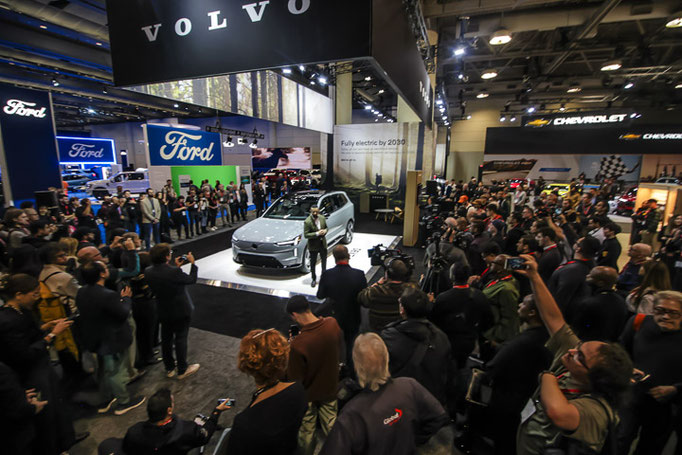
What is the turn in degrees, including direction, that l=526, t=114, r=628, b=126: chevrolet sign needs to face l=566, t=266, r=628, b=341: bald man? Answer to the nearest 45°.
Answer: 0° — it already faces them

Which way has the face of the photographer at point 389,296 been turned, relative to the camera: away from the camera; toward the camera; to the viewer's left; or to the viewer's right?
away from the camera

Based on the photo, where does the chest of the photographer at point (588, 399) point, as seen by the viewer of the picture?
to the viewer's left

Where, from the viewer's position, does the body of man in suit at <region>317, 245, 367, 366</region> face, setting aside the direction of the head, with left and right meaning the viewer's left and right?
facing away from the viewer

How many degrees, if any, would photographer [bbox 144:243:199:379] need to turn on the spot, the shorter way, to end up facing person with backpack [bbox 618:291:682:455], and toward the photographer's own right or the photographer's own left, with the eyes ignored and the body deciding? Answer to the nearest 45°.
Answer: approximately 90° to the photographer's own right

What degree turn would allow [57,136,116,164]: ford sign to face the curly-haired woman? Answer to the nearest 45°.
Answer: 0° — it already faces them

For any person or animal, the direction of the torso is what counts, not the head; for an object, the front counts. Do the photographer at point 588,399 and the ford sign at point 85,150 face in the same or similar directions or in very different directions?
very different directions

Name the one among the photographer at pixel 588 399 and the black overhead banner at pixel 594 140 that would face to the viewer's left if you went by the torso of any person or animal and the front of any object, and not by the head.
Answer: the photographer

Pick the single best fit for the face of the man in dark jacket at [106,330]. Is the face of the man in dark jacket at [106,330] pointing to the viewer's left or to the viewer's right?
to the viewer's right

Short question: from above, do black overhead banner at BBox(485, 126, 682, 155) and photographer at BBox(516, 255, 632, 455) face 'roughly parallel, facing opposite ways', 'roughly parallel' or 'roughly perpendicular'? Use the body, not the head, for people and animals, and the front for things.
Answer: roughly perpendicular

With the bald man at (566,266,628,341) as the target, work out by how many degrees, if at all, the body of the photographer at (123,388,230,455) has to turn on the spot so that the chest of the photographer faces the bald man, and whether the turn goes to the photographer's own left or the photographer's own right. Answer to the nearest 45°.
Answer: approximately 45° to the photographer's own right

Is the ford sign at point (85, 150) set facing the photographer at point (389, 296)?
yes

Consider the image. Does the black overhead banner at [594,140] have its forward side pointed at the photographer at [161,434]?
yes

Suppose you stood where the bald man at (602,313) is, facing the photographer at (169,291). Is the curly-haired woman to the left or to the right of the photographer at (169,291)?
left
